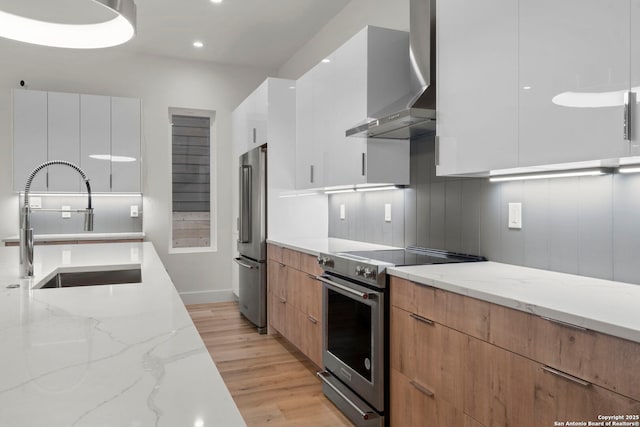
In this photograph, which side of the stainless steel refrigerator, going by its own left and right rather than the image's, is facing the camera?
left

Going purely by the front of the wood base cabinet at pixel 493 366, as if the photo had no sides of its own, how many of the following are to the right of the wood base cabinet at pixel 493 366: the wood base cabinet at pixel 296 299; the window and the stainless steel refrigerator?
3

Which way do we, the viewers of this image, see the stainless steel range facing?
facing the viewer and to the left of the viewer

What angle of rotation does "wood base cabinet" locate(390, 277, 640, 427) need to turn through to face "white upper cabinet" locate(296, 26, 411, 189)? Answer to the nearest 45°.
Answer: approximately 90° to its right

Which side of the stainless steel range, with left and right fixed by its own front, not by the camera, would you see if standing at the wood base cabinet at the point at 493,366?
left

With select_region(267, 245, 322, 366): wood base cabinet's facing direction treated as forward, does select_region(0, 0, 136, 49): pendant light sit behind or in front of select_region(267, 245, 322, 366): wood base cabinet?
in front

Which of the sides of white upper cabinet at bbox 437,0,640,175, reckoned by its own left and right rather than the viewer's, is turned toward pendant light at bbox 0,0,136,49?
front

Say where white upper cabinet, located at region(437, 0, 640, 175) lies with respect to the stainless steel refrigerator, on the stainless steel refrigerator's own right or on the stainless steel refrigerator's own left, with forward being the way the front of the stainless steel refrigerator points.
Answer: on the stainless steel refrigerator's own left

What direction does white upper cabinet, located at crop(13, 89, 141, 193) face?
toward the camera

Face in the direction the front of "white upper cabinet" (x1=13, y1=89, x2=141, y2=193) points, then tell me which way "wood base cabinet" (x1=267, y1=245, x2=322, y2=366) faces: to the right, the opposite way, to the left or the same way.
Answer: to the right

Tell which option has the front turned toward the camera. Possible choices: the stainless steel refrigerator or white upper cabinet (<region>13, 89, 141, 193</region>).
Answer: the white upper cabinet

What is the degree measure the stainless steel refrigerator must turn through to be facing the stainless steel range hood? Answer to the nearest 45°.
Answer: approximately 135° to its left

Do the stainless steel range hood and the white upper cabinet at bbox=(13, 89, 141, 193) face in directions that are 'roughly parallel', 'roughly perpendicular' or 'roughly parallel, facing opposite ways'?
roughly perpendicular

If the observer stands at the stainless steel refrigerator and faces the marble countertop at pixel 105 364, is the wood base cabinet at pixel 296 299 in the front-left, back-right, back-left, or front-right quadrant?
front-left

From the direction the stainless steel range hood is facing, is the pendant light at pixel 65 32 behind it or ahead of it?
ahead

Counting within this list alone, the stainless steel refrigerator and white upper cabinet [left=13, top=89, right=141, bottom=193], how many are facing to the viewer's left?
1

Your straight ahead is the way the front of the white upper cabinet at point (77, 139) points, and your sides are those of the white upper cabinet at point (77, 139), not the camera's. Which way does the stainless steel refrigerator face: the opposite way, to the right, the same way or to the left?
to the right
